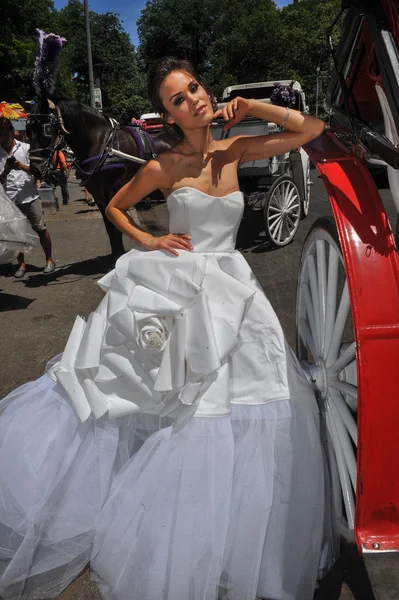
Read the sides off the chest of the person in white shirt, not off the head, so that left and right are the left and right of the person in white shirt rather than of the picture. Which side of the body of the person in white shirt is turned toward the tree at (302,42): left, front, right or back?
back

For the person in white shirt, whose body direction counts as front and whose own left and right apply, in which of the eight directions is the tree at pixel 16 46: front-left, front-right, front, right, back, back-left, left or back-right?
back-right

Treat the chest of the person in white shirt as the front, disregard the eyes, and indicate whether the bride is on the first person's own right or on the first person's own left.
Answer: on the first person's own left

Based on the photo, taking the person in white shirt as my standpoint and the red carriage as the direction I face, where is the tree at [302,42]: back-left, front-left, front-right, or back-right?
back-left

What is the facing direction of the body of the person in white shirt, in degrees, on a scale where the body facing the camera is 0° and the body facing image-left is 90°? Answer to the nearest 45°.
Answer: approximately 45°

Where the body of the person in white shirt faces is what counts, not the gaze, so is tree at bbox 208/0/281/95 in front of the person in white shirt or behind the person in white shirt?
behind

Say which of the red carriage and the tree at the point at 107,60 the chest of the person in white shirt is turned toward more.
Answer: the red carriage

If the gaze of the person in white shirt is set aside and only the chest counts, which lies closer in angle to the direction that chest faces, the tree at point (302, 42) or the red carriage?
the red carriage
